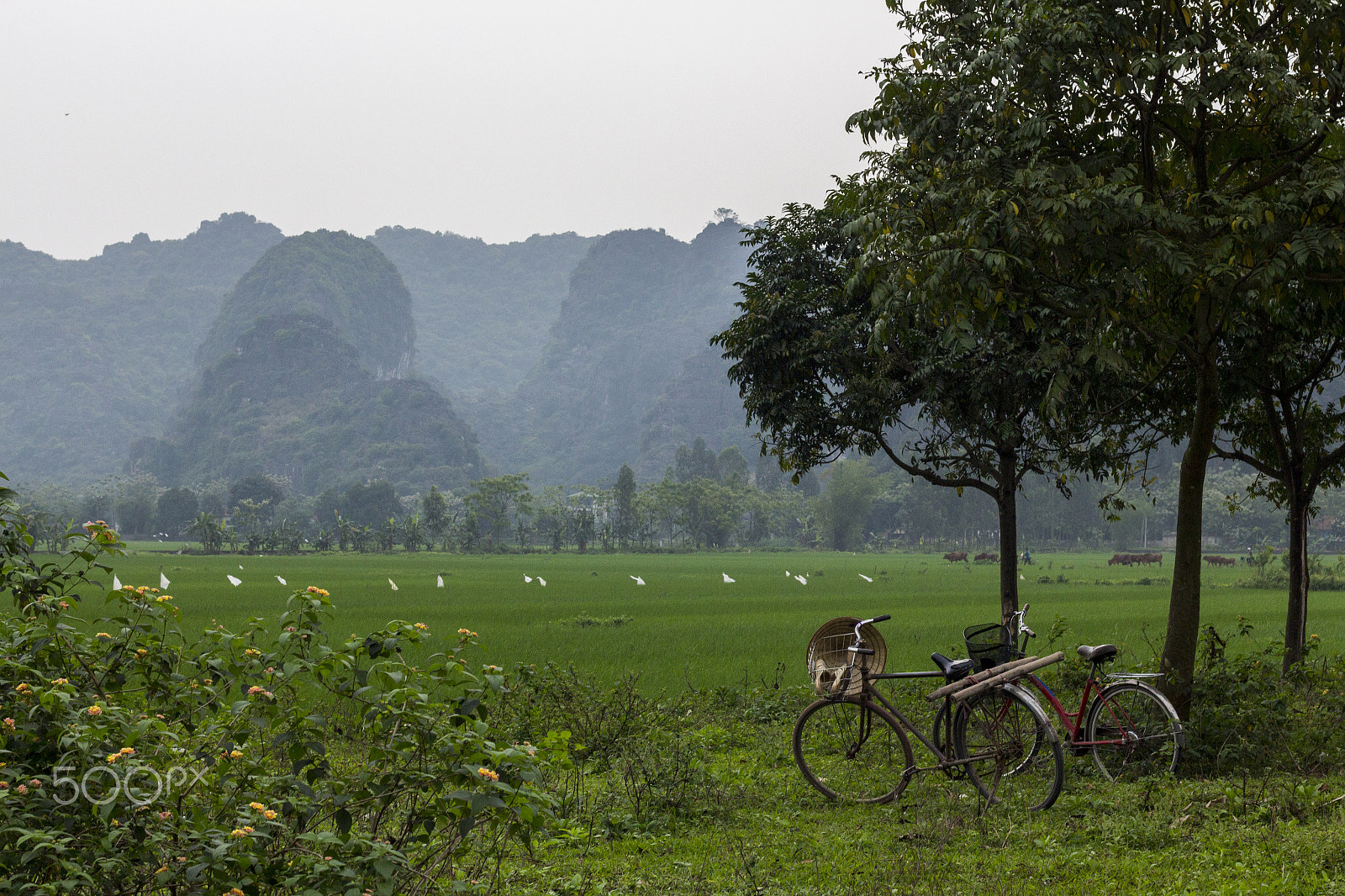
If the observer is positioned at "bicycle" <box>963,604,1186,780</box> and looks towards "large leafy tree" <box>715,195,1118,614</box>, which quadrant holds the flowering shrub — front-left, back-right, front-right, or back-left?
back-left

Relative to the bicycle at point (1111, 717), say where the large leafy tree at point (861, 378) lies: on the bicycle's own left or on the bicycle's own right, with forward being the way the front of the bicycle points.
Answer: on the bicycle's own right

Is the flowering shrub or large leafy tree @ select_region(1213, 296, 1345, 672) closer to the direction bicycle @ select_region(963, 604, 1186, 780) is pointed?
the flowering shrub

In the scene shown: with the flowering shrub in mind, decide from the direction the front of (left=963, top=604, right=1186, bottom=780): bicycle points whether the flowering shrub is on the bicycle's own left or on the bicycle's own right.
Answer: on the bicycle's own left

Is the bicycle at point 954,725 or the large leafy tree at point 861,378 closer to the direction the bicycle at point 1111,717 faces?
the bicycle

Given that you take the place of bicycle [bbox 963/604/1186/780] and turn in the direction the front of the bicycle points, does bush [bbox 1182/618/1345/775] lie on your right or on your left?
on your right

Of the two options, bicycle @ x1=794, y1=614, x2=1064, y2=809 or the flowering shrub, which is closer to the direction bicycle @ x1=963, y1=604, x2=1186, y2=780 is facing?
the bicycle

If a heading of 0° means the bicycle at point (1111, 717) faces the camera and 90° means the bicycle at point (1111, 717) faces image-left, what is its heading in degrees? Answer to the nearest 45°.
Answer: approximately 90°

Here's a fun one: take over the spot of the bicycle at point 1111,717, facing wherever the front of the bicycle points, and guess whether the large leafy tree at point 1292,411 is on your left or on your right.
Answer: on your right
